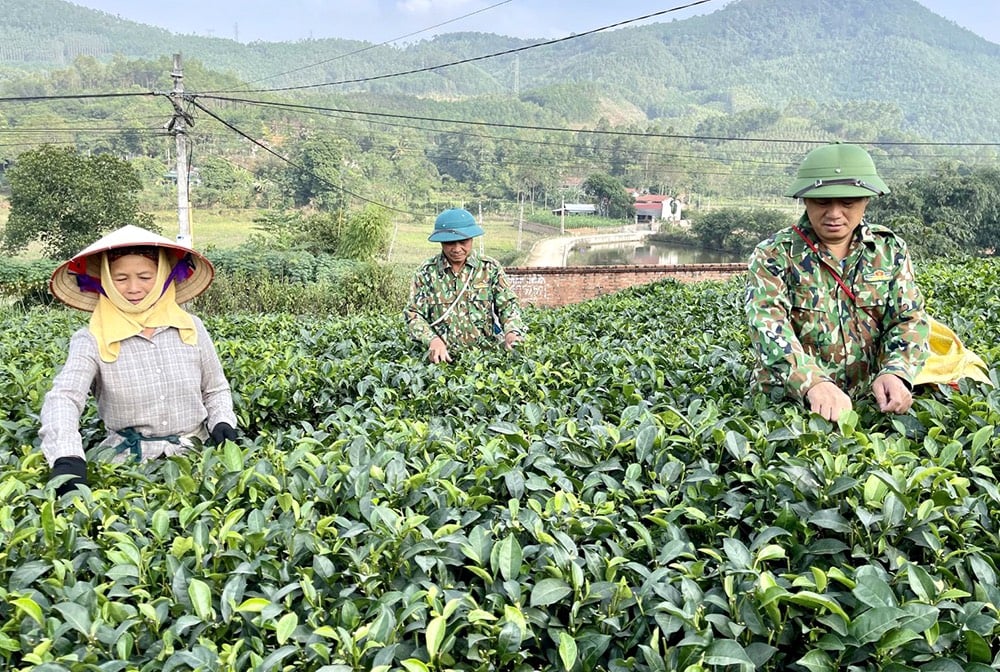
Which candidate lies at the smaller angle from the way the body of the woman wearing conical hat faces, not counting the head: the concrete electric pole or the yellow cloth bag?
the yellow cloth bag

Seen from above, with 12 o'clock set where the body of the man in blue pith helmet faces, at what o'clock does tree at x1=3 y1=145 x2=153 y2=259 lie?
The tree is roughly at 5 o'clock from the man in blue pith helmet.

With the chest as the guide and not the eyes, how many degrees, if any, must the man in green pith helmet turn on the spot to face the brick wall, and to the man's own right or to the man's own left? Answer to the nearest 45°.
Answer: approximately 180°

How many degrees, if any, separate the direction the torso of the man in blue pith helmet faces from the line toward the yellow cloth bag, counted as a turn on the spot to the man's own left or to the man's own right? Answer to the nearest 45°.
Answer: approximately 45° to the man's own left

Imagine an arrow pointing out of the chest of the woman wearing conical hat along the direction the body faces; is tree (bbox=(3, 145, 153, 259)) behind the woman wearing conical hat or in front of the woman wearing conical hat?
behind

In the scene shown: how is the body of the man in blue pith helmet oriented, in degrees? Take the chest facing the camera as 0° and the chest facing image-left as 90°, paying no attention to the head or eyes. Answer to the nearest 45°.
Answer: approximately 0°

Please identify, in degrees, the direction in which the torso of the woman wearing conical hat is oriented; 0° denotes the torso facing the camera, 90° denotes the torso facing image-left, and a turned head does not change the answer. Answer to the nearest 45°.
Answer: approximately 0°

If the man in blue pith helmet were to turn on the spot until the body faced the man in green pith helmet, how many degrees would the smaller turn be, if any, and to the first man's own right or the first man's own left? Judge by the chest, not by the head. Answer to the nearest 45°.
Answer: approximately 45° to the first man's own left

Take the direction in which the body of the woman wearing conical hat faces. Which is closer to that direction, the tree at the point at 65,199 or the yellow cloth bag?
the yellow cloth bag
